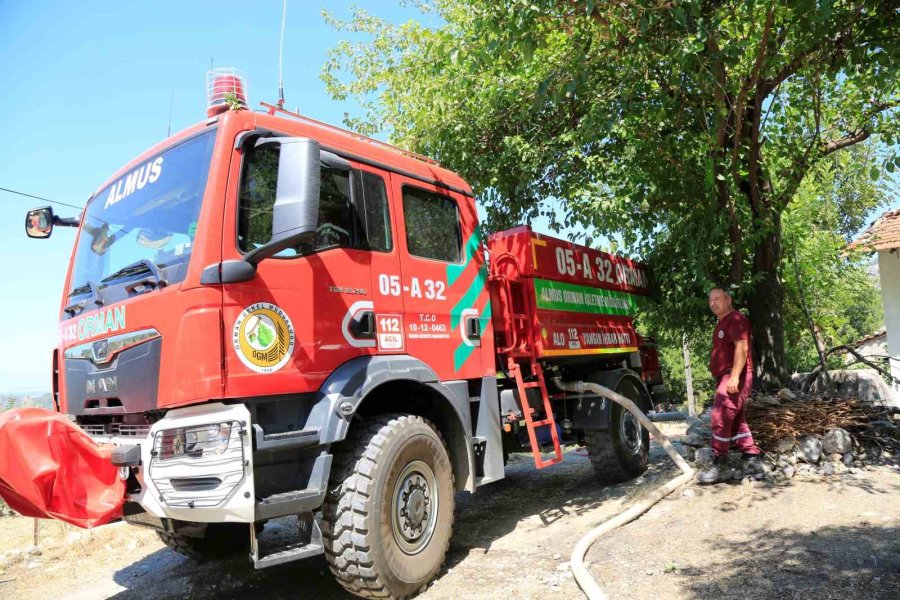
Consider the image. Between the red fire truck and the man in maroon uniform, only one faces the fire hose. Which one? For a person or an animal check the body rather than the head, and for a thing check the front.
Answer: the man in maroon uniform

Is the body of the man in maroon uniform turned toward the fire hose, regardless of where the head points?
yes

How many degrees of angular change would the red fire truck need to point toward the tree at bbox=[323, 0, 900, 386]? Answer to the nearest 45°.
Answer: approximately 180°

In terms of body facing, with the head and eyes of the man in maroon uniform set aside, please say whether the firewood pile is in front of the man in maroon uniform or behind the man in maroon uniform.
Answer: behind

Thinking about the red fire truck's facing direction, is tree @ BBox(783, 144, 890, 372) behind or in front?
behind

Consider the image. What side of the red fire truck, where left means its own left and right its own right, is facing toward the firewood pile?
back

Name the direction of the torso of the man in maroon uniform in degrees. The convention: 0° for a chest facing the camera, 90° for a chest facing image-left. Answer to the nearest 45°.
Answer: approximately 45°
